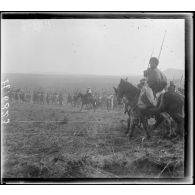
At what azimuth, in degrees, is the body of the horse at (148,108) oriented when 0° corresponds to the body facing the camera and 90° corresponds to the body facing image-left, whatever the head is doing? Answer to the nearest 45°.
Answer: approximately 90°

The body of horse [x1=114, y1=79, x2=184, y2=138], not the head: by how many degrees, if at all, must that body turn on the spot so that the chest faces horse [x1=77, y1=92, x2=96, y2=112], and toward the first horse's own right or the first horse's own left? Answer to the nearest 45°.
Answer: approximately 90° to the first horse's own right
